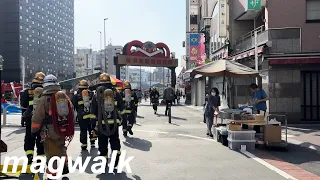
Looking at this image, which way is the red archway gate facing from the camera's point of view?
toward the camera

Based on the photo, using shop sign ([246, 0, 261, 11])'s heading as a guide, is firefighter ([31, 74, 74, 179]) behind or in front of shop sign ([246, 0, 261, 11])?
in front

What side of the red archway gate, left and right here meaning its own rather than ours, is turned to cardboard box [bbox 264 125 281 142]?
front

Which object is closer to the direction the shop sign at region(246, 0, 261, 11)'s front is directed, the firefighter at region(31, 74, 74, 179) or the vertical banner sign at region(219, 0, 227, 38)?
the firefighter

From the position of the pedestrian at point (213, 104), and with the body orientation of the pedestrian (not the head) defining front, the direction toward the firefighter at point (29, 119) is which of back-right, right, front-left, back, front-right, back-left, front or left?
front-right

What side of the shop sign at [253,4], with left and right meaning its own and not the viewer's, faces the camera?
front

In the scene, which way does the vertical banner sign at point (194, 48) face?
toward the camera
